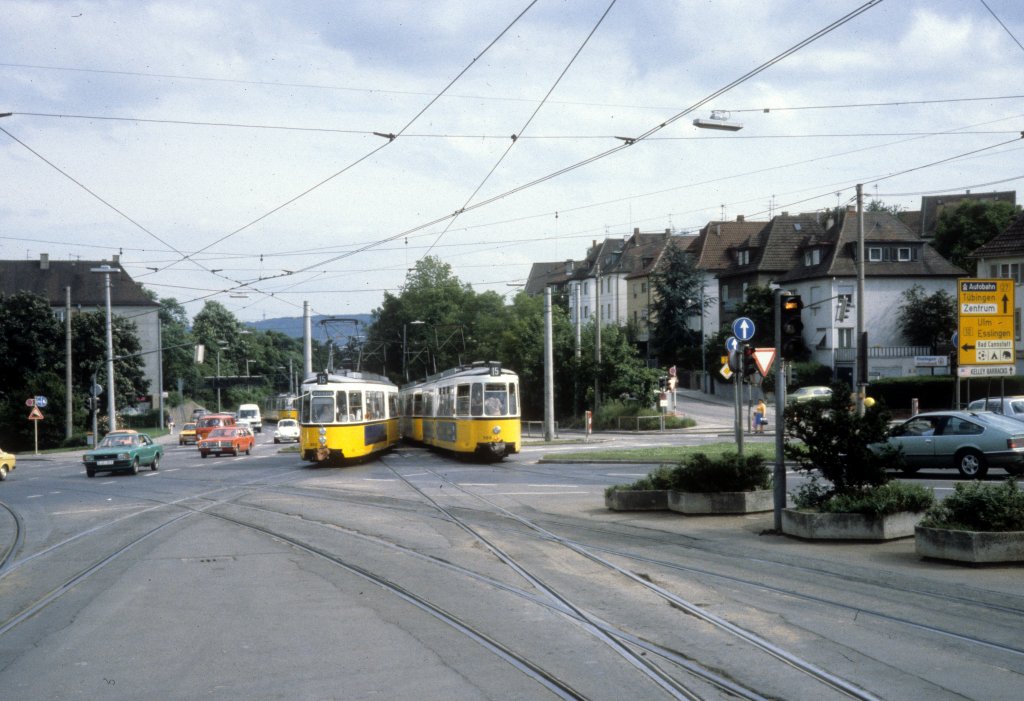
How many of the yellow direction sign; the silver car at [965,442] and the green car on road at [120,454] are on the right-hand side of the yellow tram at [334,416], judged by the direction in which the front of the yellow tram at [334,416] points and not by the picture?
1

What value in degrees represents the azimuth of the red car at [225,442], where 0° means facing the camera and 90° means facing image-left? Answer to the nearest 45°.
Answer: approximately 45°

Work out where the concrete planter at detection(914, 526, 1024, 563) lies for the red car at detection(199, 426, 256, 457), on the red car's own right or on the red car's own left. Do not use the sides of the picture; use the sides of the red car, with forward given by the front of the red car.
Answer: on the red car's own left

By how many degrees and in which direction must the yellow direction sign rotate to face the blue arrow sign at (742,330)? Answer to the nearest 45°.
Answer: approximately 90° to its right

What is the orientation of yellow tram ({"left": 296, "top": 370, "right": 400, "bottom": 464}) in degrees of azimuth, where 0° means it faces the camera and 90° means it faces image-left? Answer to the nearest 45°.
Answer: approximately 45°

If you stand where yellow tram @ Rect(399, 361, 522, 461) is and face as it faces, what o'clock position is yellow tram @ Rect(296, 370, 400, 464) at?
yellow tram @ Rect(296, 370, 400, 464) is roughly at 4 o'clock from yellow tram @ Rect(399, 361, 522, 461).

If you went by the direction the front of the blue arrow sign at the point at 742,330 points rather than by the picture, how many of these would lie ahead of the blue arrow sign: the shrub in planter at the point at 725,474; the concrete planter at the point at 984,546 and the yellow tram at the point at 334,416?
2

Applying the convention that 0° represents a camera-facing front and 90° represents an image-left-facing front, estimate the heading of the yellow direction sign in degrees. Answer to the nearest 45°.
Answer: approximately 0°
